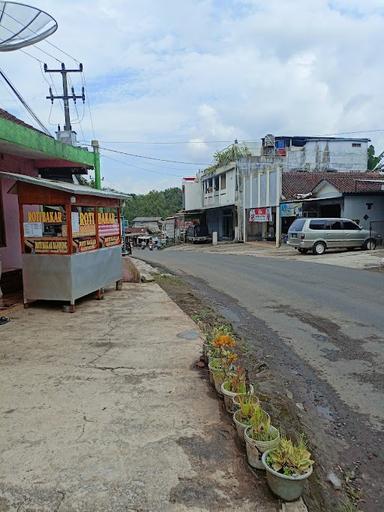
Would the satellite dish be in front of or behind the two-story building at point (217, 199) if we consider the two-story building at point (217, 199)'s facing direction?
in front

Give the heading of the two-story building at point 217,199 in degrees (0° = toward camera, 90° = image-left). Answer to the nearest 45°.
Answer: approximately 45°

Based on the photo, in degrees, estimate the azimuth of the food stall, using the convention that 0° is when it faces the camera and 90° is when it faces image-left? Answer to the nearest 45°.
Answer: approximately 315°

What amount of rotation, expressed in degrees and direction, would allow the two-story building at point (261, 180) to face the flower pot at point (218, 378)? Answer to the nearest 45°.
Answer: approximately 45° to its left

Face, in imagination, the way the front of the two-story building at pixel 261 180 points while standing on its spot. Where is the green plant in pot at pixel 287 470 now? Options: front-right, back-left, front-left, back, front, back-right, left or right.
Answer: front-left

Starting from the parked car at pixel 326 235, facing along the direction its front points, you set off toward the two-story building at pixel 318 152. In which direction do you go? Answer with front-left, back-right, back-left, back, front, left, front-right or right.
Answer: front-left

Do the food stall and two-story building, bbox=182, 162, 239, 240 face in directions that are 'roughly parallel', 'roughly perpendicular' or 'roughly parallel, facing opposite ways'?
roughly perpendicular

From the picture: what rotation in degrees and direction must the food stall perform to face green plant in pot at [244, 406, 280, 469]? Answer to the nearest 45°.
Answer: approximately 45° to its right

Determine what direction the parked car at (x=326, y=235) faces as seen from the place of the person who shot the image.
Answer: facing away from the viewer and to the right of the viewer

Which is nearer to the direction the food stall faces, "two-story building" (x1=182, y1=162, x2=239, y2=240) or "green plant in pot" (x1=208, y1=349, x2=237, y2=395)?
the green plant in pot

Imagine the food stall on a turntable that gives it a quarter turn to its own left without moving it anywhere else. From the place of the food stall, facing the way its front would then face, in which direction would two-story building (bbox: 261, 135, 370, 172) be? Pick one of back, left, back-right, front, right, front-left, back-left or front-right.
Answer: front

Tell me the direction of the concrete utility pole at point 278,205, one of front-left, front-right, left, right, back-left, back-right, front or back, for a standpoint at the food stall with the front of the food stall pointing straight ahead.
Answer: left

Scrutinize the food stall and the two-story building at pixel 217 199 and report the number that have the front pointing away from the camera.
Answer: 0

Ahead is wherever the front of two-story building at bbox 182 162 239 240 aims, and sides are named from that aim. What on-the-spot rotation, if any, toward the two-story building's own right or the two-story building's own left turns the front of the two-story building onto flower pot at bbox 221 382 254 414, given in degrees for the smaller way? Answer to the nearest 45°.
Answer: approximately 45° to the two-story building's own left
